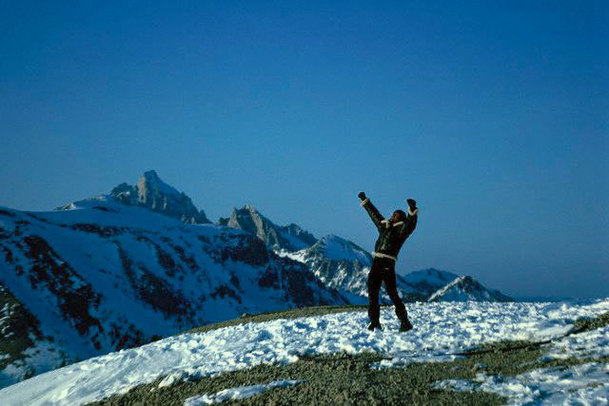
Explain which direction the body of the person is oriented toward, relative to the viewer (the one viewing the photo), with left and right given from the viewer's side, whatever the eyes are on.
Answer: facing the viewer and to the left of the viewer
